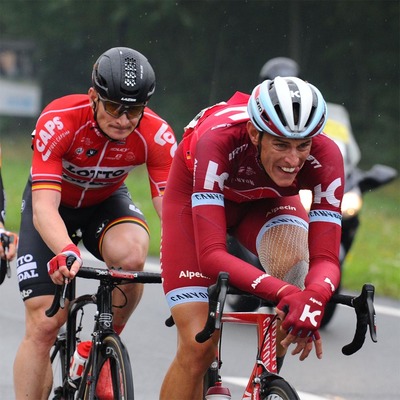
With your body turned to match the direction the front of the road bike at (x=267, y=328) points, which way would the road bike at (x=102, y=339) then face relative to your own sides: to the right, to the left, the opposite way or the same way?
the same way

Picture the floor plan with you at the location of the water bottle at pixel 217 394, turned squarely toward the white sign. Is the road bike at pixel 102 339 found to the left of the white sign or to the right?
left

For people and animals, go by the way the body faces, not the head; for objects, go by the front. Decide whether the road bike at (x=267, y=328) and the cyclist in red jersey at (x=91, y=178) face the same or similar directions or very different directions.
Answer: same or similar directions

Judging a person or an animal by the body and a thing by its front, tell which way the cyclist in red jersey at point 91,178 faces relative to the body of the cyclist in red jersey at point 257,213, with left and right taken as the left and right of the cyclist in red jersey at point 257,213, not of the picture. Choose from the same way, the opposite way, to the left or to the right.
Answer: the same way

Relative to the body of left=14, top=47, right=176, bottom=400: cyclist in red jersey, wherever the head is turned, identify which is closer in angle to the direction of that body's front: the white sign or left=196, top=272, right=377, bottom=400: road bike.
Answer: the road bike

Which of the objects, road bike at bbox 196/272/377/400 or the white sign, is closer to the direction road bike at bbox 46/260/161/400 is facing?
the road bike

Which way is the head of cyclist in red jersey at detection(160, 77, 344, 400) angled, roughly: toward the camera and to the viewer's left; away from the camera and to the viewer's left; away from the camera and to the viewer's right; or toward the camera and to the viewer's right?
toward the camera and to the viewer's right

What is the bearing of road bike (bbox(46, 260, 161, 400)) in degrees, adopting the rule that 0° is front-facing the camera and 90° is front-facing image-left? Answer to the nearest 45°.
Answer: approximately 315°

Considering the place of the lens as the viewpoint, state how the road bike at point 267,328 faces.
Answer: facing the viewer and to the right of the viewer

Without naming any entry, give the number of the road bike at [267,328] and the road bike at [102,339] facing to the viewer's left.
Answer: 0

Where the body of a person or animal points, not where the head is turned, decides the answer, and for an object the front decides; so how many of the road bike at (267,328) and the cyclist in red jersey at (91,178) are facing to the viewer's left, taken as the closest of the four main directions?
0

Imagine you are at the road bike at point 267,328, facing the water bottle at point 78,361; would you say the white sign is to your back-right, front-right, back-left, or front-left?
front-right
